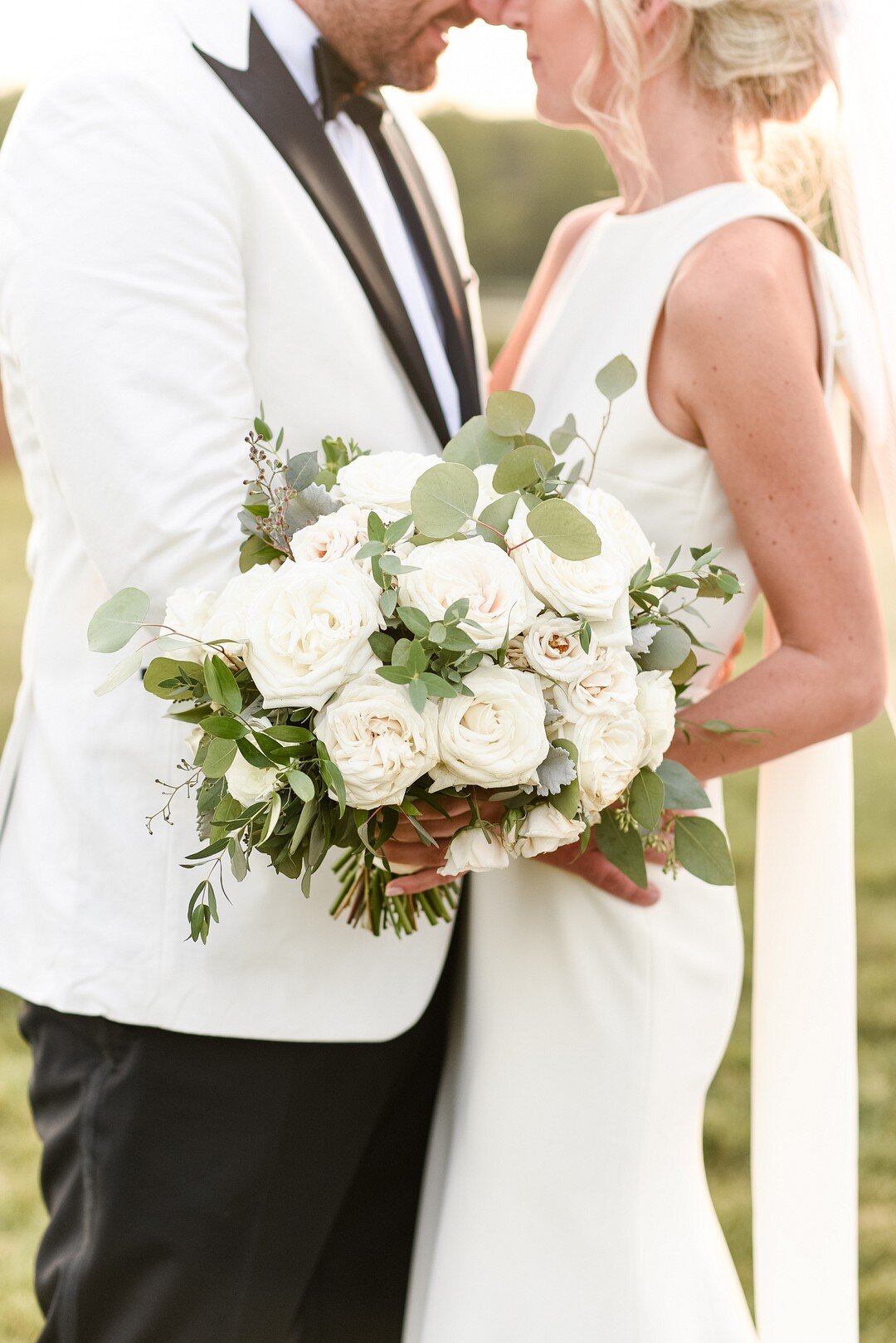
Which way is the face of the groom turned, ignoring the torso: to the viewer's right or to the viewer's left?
to the viewer's right

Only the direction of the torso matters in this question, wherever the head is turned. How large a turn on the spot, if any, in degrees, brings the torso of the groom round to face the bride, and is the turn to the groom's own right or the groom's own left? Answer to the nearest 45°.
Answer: approximately 45° to the groom's own left

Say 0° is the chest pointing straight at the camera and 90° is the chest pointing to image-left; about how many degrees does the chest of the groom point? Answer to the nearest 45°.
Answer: approximately 315°

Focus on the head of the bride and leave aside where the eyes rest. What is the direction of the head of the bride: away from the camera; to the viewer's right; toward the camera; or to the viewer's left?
to the viewer's left
